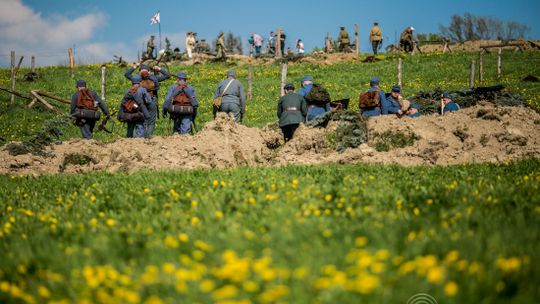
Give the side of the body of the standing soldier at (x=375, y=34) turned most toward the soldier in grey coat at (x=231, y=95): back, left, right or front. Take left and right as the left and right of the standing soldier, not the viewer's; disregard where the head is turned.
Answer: front

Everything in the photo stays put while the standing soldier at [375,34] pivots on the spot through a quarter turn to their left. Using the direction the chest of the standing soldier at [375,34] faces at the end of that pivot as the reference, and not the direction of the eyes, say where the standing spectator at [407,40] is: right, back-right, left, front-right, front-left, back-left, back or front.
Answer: back

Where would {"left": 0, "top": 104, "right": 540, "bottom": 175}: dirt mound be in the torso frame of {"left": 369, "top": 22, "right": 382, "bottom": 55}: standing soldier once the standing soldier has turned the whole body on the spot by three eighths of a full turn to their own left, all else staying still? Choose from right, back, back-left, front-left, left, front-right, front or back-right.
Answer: back-right

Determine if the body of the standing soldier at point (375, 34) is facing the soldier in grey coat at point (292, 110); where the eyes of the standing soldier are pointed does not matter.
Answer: yes

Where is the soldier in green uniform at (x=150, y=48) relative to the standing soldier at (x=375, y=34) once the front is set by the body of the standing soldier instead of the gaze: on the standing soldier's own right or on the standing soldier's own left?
on the standing soldier's own right

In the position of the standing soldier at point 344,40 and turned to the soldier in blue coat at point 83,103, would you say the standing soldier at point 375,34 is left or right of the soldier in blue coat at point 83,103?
left

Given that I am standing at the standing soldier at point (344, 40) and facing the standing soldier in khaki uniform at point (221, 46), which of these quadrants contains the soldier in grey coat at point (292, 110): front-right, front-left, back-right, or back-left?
front-left

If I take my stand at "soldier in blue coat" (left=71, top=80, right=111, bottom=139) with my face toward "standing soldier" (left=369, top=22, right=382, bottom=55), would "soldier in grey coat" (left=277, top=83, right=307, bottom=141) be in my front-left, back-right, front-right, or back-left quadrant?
front-right

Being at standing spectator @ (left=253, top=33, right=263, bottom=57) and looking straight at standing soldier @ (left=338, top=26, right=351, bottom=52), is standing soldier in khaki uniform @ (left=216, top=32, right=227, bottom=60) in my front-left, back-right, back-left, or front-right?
back-right
